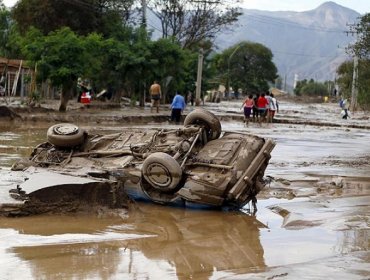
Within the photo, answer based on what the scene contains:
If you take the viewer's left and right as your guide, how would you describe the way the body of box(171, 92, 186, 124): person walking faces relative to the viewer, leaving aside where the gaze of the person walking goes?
facing away from the viewer

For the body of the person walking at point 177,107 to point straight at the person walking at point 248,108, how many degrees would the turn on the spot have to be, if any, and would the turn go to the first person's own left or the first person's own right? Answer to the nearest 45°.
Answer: approximately 45° to the first person's own right
